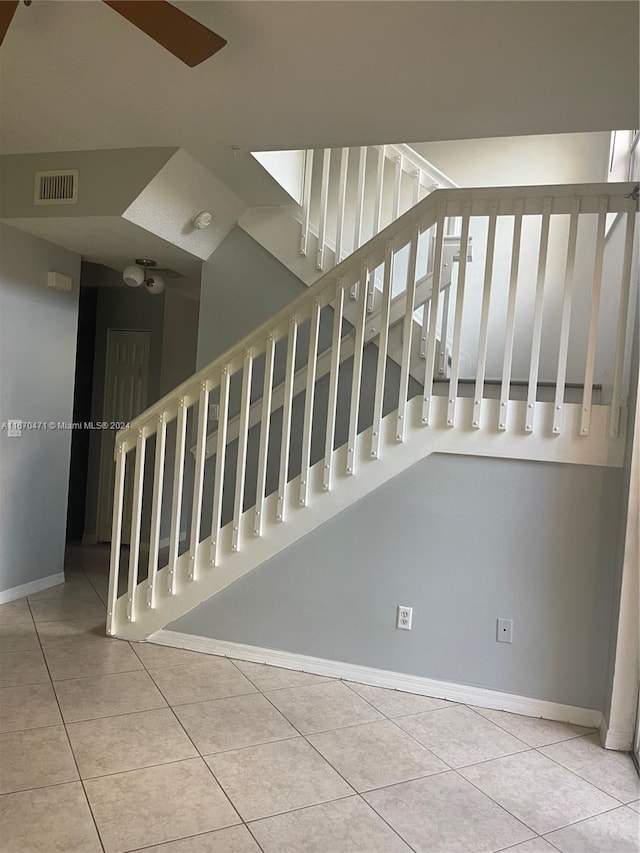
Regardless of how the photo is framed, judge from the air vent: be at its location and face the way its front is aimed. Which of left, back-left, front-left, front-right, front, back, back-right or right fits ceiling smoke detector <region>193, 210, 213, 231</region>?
left

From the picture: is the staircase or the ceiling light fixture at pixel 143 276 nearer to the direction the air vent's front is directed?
the staircase

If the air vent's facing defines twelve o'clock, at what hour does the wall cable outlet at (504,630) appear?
The wall cable outlet is roughly at 10 o'clock from the air vent.

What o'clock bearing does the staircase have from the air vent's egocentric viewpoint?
The staircase is roughly at 10 o'clock from the air vent.

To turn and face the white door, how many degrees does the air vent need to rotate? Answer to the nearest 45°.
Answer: approximately 180°

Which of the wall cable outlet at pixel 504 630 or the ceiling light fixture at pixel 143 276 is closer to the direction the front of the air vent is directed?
the wall cable outlet

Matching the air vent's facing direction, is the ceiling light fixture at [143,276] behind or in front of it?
behind

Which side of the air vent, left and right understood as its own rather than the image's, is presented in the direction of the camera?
front
